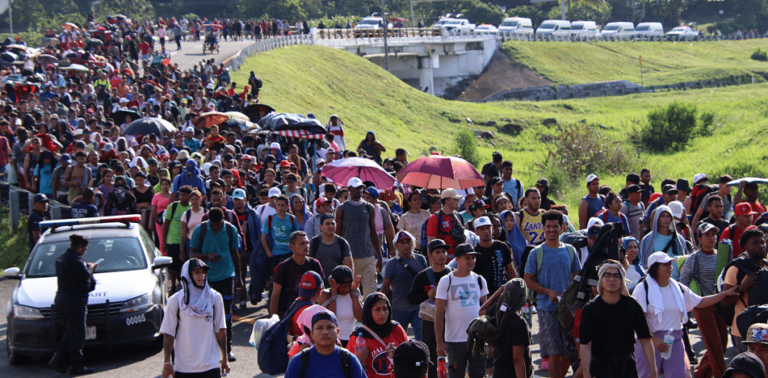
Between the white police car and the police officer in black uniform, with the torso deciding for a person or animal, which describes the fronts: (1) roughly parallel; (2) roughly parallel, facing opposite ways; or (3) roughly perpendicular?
roughly perpendicular

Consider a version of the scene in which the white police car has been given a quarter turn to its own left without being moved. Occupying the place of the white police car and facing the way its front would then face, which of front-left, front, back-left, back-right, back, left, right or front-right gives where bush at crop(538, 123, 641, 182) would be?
front-left

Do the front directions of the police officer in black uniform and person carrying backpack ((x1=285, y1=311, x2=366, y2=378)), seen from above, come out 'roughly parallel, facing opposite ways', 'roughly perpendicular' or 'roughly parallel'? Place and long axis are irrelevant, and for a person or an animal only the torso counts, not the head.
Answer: roughly perpendicular

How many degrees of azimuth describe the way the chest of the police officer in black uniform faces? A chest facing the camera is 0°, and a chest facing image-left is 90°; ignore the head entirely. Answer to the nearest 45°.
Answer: approximately 270°

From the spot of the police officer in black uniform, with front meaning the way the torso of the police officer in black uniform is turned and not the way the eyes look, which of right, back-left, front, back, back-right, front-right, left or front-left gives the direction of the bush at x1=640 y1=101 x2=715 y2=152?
front-left

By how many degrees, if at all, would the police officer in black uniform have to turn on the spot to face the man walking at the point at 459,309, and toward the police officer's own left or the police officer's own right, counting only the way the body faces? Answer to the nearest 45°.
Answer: approximately 45° to the police officer's own right

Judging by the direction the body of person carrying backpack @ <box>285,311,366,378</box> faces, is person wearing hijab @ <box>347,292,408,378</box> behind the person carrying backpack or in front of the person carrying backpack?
behind

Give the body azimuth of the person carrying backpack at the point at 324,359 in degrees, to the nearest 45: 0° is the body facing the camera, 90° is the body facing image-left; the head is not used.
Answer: approximately 0°

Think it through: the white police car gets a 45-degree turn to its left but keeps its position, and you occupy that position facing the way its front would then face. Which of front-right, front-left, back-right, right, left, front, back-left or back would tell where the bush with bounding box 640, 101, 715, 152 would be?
left

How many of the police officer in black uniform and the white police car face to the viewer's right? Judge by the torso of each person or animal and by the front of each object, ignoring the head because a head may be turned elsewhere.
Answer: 1

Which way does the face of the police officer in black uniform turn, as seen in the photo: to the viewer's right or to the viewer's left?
to the viewer's right

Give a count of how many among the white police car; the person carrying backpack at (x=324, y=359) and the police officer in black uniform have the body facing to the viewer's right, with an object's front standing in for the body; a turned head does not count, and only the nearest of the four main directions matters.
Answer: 1

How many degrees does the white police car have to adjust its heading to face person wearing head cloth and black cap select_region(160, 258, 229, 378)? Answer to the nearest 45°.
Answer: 0° — it already faces them

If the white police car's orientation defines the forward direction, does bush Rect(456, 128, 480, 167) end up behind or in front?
behind
